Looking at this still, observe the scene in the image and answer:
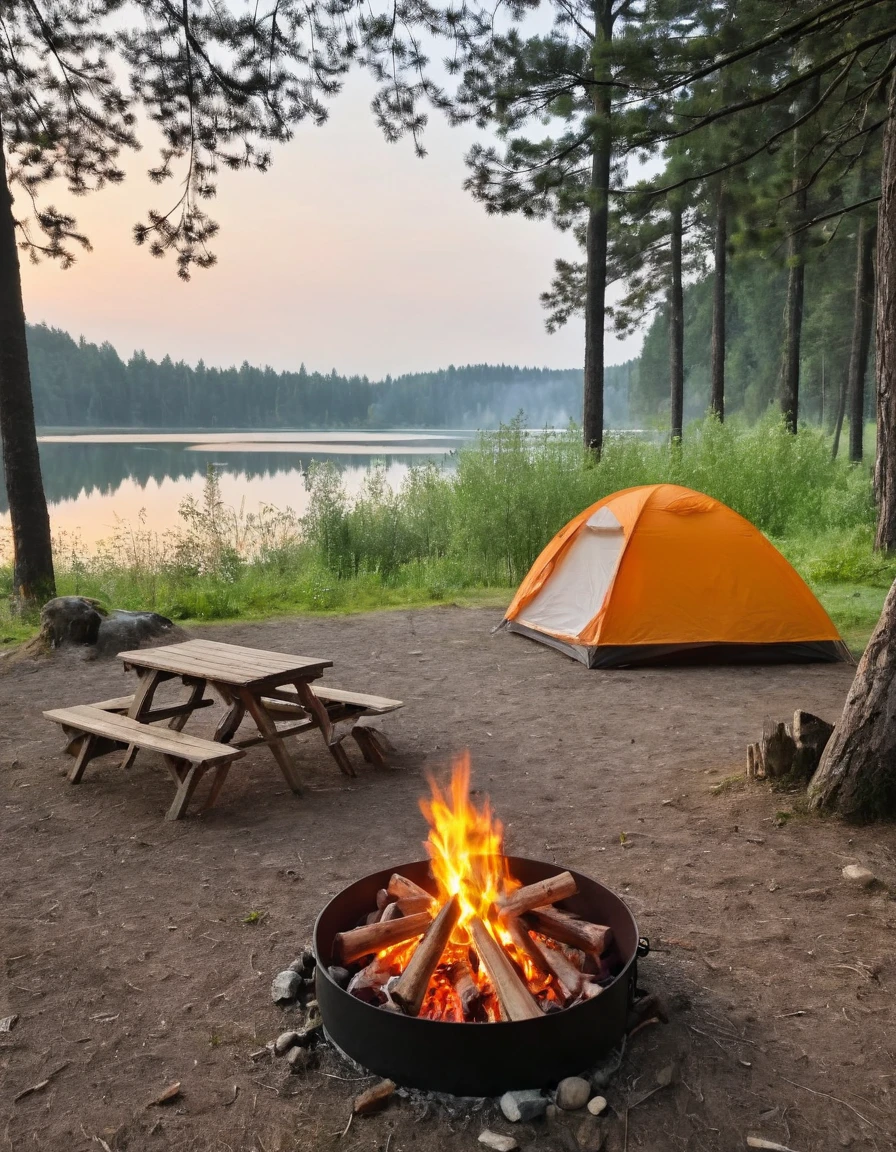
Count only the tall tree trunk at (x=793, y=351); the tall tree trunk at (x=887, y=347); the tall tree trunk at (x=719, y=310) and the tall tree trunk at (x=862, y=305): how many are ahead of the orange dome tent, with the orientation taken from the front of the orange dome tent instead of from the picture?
0

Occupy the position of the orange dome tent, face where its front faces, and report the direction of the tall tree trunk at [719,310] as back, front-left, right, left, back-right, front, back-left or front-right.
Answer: back-right

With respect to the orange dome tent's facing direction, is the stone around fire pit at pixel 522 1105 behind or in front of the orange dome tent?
in front

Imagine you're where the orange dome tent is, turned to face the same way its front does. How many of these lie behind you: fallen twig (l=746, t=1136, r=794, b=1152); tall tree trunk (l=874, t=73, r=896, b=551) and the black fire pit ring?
1

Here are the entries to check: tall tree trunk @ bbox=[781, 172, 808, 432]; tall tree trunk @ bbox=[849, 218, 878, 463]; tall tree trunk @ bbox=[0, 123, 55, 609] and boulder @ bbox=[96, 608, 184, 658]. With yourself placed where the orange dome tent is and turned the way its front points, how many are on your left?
0

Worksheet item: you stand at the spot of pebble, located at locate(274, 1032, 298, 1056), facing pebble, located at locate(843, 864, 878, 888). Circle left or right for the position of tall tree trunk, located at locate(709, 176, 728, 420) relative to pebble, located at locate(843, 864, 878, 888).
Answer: left

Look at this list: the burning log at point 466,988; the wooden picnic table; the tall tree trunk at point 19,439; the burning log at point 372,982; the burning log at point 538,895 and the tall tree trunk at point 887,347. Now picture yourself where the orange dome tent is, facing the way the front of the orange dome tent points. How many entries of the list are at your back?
1

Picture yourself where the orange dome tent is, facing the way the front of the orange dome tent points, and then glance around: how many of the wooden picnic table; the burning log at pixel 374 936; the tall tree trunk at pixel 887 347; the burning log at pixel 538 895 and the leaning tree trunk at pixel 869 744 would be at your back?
1

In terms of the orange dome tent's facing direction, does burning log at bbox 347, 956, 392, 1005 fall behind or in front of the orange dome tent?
in front

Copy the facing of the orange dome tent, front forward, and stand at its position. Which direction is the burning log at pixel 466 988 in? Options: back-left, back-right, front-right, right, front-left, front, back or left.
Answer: front-left

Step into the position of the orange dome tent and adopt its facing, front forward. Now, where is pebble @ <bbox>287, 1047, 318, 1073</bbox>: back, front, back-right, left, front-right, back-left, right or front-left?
front-left

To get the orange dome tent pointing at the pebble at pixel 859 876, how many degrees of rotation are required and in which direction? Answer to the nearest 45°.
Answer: approximately 45° to its left

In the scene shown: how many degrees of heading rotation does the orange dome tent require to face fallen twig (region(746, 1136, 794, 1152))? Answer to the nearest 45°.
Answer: approximately 45° to its left

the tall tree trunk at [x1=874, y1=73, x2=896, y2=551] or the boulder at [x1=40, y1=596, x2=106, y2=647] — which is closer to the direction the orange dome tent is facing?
the boulder

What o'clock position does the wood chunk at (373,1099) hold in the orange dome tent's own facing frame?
The wood chunk is roughly at 11 o'clock from the orange dome tent.

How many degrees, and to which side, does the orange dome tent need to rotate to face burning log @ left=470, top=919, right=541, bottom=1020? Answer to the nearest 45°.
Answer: approximately 45° to its left

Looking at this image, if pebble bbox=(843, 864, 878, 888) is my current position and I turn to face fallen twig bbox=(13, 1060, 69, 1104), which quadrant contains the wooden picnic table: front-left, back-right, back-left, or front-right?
front-right
